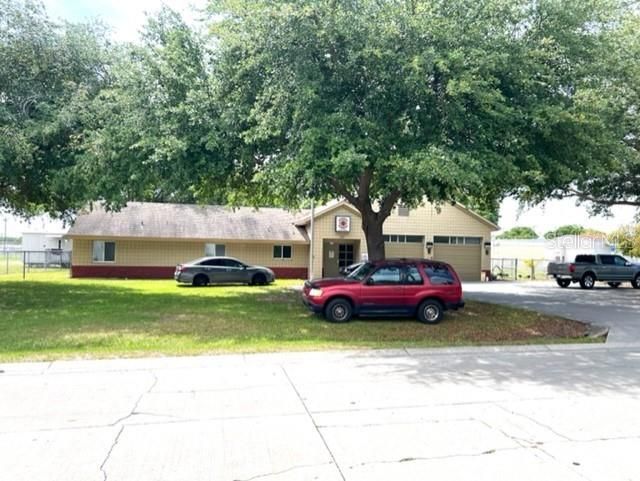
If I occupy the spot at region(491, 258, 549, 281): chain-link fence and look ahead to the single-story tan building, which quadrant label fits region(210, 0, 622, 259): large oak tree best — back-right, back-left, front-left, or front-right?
front-left

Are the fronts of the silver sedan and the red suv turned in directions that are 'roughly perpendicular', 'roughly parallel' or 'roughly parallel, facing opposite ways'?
roughly parallel, facing opposite ways

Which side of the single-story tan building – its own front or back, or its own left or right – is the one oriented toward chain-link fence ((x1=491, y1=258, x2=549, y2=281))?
left

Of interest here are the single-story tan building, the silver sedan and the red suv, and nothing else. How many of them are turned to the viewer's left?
1

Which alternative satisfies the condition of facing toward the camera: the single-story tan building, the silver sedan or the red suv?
the single-story tan building

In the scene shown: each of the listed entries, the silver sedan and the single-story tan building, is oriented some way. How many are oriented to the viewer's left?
0

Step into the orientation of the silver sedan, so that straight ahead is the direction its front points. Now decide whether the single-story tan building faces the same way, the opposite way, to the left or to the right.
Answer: to the right

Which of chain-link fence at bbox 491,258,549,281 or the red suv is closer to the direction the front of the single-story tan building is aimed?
the red suv

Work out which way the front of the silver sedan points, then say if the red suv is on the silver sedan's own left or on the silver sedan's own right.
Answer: on the silver sedan's own right

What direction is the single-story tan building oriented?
toward the camera

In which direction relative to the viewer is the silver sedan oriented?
to the viewer's right

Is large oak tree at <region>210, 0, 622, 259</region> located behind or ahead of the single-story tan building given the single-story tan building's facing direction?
ahead

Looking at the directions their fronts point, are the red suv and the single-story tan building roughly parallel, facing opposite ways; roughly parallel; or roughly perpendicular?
roughly perpendicular

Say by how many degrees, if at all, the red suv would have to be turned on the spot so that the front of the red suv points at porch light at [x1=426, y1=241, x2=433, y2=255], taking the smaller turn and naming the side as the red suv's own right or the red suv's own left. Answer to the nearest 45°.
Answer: approximately 90° to the red suv's own right

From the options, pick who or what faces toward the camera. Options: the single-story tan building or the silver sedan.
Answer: the single-story tan building

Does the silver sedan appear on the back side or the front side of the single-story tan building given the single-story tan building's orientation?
on the front side

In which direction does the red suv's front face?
to the viewer's left
